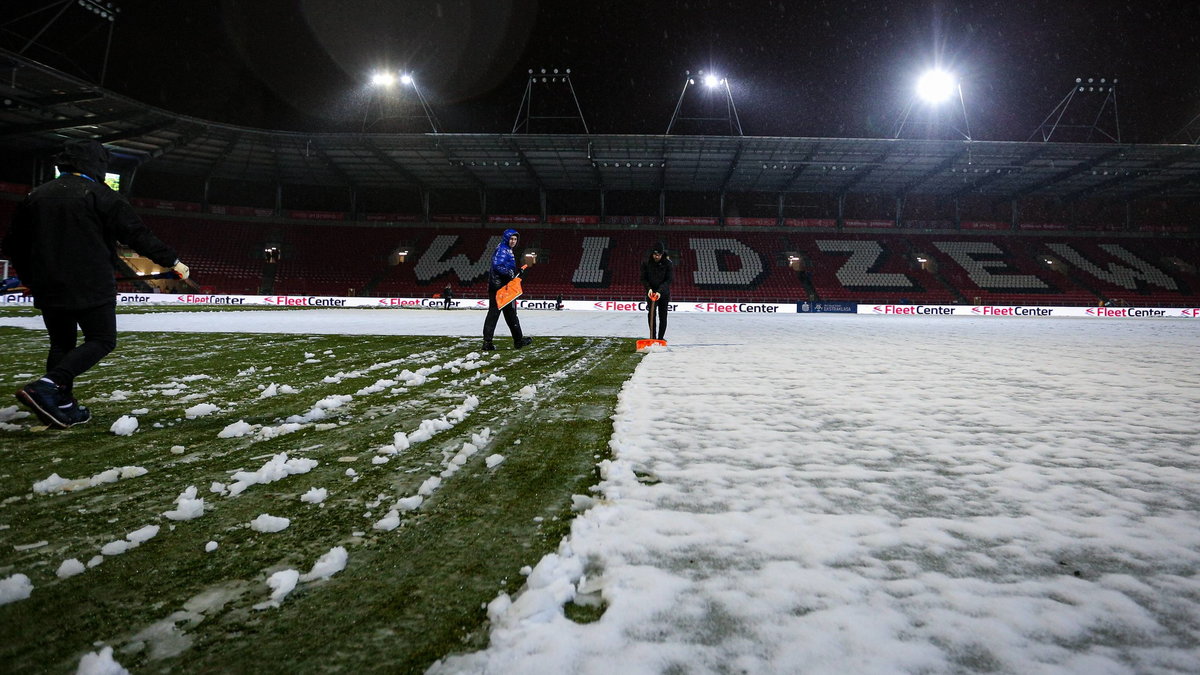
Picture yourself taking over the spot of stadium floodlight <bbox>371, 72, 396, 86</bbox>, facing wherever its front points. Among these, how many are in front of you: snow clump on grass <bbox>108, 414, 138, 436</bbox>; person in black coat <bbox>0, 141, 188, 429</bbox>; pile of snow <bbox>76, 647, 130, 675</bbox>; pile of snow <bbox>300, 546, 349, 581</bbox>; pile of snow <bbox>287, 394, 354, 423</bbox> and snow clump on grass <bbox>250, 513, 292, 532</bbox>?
6

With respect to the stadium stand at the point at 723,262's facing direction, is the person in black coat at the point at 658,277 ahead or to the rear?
ahead

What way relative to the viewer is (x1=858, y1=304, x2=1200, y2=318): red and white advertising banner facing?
toward the camera

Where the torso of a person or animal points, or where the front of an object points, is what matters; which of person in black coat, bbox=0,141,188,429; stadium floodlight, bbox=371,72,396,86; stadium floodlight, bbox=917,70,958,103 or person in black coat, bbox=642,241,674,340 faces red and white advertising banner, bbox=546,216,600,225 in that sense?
person in black coat, bbox=0,141,188,429

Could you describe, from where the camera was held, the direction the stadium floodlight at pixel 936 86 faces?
facing the viewer

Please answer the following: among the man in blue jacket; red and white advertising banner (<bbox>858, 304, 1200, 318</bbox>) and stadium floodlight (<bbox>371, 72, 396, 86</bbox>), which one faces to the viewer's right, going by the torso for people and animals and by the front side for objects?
the man in blue jacket

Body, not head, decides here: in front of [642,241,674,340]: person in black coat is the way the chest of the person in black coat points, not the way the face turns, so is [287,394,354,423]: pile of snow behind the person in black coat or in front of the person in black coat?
in front

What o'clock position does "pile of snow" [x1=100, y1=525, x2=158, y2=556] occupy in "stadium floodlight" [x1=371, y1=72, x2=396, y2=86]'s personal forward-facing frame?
The pile of snow is roughly at 12 o'clock from the stadium floodlight.

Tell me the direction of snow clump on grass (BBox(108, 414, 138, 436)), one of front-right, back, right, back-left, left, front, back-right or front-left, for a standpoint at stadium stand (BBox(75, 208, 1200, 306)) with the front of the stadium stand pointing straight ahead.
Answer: front

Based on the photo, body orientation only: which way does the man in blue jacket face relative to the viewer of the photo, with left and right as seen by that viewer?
facing to the right of the viewer

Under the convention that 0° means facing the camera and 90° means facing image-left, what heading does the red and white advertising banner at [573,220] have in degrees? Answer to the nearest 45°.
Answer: approximately 0°

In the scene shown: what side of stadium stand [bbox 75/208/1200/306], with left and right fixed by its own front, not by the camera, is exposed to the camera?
front

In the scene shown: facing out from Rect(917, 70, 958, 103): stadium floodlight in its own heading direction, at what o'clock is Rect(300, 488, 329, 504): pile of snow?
The pile of snow is roughly at 12 o'clock from the stadium floodlight.

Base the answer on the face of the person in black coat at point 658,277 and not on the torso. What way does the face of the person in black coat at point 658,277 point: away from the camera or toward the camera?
toward the camera

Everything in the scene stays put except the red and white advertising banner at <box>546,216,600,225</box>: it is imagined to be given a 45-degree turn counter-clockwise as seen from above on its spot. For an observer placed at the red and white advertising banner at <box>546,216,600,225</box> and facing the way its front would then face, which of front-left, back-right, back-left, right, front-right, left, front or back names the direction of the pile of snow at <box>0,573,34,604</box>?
front-right
